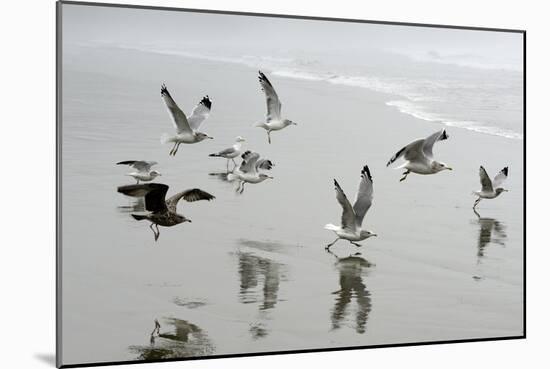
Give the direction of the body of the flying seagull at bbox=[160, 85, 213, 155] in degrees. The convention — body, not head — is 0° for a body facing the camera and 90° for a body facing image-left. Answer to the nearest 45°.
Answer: approximately 270°

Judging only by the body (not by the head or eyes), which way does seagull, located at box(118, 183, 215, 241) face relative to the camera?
to the viewer's right

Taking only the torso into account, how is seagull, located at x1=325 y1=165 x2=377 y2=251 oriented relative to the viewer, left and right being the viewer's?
facing to the right of the viewer

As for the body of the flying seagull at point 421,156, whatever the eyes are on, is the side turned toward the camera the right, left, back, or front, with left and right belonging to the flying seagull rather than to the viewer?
right

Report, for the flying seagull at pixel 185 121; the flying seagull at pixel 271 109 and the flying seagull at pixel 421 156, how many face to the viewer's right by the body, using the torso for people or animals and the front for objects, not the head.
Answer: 3

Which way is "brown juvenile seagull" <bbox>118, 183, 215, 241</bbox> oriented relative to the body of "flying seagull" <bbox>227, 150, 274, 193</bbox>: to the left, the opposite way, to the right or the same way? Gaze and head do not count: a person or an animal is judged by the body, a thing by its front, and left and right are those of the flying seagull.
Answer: the same way

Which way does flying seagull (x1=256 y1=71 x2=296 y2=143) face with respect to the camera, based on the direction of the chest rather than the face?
to the viewer's right

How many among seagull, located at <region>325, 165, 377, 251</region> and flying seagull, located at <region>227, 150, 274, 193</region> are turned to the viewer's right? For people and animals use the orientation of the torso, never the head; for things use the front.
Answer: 2

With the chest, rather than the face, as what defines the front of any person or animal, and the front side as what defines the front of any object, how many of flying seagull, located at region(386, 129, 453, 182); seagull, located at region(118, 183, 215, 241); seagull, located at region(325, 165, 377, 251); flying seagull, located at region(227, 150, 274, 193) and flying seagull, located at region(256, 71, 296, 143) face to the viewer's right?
5

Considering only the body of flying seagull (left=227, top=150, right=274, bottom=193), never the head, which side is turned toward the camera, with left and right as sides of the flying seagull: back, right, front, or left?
right

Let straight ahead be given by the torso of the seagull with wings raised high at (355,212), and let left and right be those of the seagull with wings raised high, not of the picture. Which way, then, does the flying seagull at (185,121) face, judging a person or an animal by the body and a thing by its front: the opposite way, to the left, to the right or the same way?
the same way

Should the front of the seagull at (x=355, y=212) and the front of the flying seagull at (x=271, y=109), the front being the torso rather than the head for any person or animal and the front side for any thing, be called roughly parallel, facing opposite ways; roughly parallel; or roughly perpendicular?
roughly parallel
